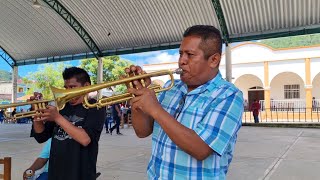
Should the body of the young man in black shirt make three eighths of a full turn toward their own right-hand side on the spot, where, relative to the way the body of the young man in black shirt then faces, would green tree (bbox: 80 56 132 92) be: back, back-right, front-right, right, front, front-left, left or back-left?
front

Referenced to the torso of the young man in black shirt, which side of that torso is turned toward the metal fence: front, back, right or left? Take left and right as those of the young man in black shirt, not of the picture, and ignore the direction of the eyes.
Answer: back

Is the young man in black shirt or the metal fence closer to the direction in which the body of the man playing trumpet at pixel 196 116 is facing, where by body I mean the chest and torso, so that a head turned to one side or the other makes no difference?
the young man in black shirt

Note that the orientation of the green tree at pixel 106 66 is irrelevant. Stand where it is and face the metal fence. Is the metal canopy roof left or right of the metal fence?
right

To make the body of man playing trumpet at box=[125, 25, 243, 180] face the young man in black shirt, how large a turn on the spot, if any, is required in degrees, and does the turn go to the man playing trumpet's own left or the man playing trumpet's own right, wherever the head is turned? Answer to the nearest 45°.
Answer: approximately 90° to the man playing trumpet's own right

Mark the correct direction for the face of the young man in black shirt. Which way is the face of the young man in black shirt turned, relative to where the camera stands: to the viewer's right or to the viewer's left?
to the viewer's left

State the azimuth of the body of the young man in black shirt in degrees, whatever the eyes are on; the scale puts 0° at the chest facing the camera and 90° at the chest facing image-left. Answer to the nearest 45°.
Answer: approximately 45°
